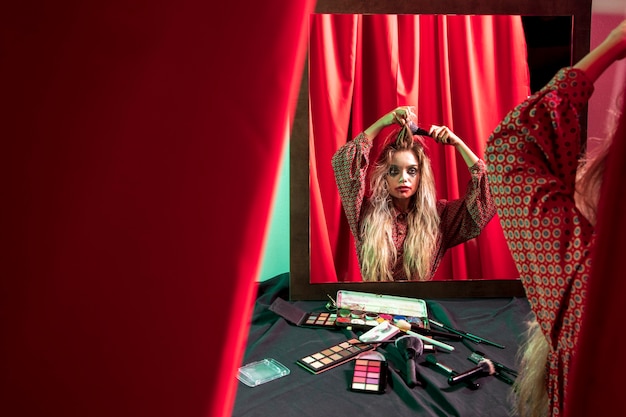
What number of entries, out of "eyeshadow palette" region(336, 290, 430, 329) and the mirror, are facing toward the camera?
2

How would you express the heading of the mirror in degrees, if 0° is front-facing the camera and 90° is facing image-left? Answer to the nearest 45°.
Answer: approximately 0°

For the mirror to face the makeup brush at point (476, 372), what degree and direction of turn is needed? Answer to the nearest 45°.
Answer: approximately 45° to its left

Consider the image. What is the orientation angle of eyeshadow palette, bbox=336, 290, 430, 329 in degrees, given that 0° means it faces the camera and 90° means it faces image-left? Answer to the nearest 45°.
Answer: approximately 0°
